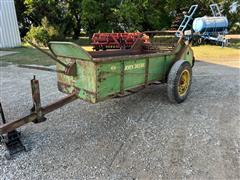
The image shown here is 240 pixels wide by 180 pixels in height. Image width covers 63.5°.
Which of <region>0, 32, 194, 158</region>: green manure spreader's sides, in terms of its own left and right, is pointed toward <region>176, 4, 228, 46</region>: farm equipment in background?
back

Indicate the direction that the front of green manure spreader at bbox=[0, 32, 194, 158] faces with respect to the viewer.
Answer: facing the viewer and to the left of the viewer
